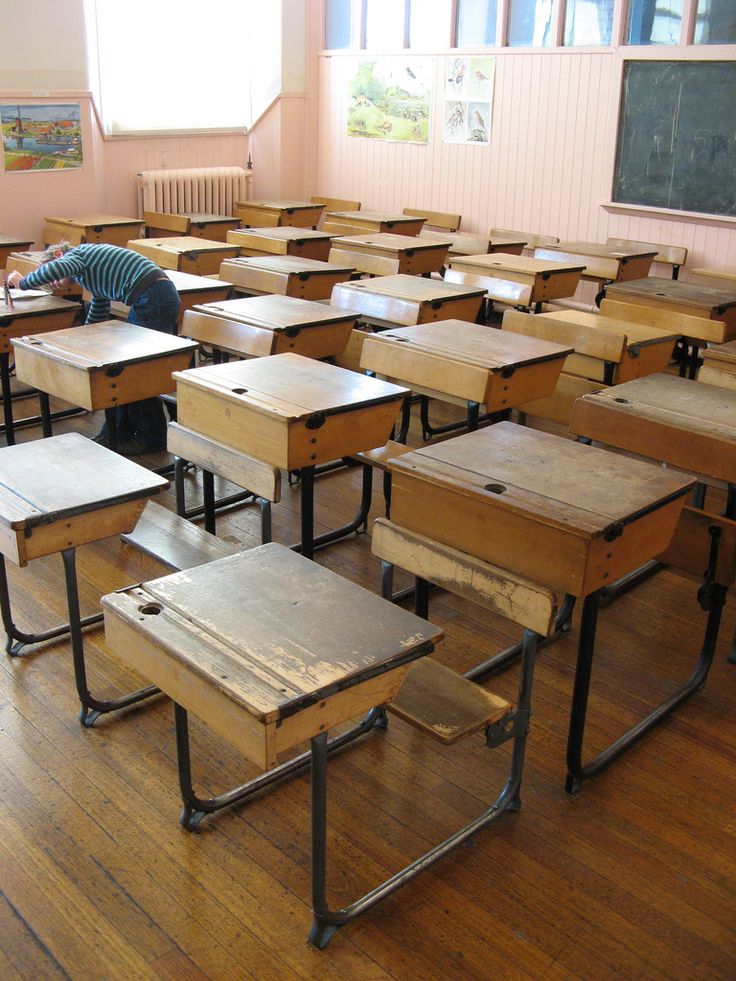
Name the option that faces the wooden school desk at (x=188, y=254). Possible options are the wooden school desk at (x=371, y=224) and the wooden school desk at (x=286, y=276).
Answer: the wooden school desk at (x=371, y=224)

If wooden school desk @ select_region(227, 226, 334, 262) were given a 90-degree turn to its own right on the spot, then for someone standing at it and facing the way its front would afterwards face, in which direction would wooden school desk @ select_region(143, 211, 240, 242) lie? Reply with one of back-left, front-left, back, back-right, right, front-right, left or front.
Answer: front

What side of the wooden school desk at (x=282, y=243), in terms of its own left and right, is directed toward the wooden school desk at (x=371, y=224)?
back

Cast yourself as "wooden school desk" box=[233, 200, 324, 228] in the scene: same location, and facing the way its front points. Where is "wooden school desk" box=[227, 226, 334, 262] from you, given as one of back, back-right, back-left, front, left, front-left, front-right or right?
front-left

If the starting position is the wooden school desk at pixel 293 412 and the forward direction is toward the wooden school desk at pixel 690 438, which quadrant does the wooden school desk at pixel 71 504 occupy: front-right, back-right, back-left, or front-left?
back-right

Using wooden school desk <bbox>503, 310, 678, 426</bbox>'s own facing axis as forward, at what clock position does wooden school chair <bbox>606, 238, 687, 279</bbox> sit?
wooden school chair <bbox>606, 238, 687, 279</bbox> is roughly at 5 o'clock from wooden school desk <bbox>503, 310, 678, 426</bbox>.

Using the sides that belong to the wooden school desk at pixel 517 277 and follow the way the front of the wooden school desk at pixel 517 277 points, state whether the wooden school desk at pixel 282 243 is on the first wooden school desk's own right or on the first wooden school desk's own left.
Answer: on the first wooden school desk's own right

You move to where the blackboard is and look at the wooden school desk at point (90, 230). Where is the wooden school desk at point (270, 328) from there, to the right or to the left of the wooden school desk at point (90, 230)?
left
